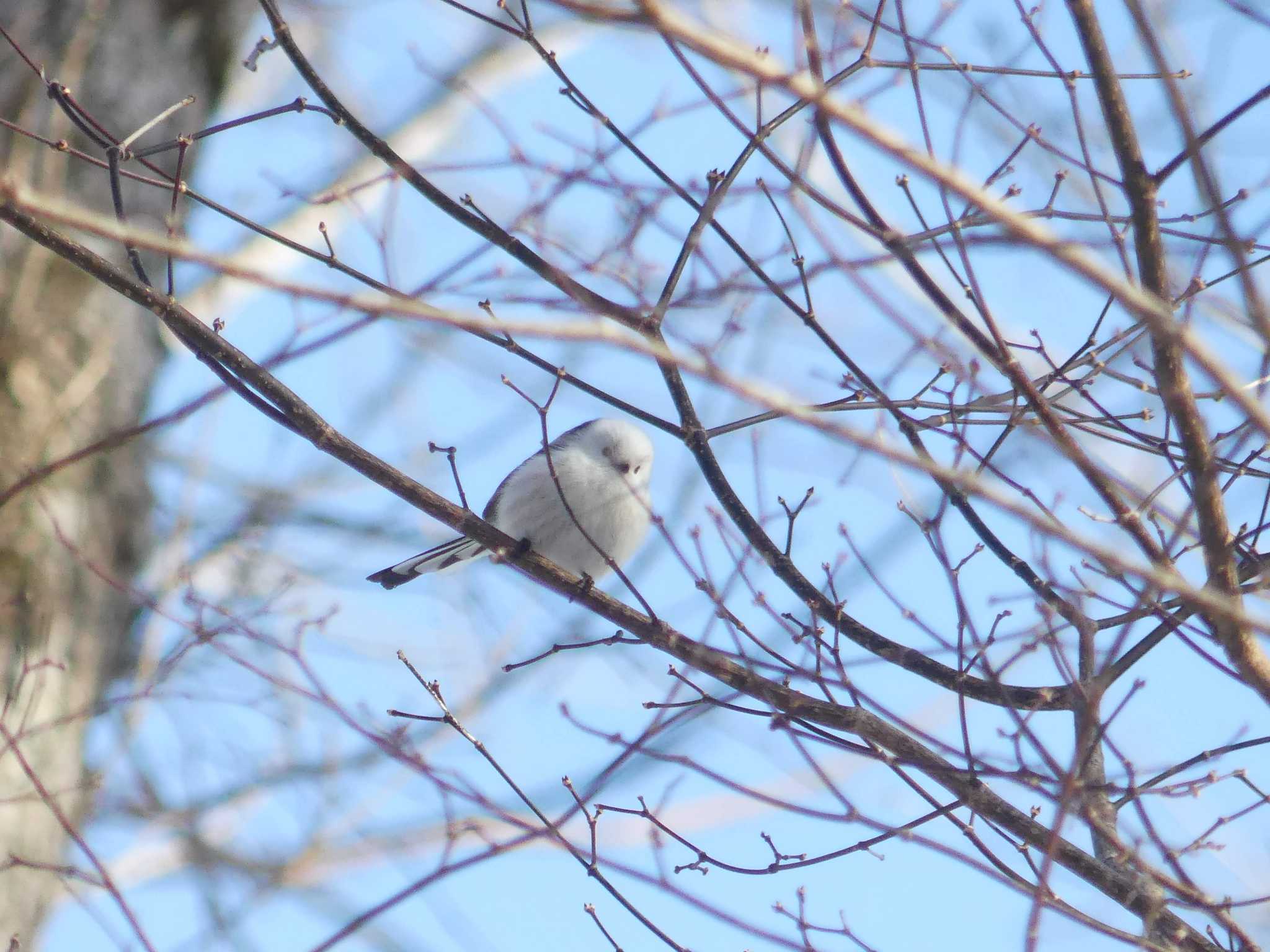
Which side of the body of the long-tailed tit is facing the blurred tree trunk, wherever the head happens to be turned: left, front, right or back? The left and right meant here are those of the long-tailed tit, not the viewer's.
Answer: back

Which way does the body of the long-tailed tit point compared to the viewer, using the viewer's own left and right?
facing the viewer and to the right of the viewer
